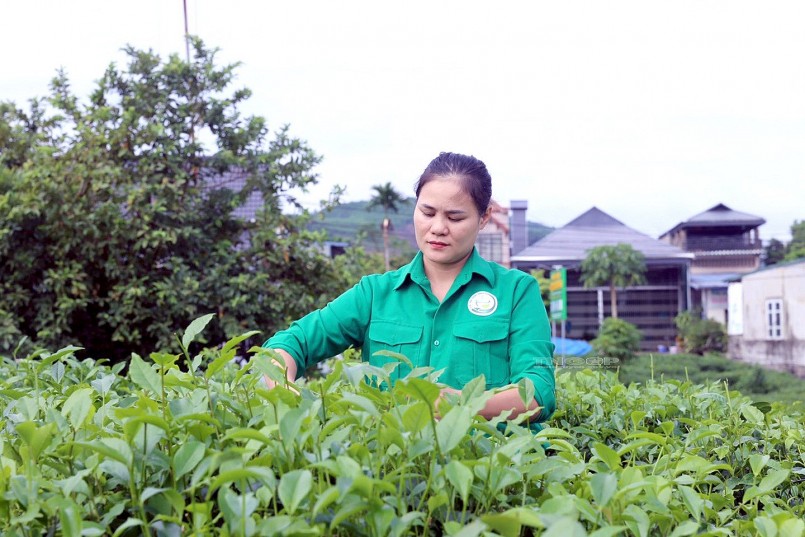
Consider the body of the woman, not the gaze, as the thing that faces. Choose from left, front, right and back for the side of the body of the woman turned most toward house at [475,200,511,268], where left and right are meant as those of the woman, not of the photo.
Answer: back

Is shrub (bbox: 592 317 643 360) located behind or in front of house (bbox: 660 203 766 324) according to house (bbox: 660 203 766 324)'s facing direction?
in front

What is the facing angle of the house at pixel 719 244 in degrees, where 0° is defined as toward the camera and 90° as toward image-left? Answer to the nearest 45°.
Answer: approximately 0°

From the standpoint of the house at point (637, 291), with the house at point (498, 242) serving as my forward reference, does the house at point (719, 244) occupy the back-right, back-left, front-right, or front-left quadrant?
back-right

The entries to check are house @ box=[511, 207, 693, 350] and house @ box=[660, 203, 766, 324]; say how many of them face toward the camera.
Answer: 2

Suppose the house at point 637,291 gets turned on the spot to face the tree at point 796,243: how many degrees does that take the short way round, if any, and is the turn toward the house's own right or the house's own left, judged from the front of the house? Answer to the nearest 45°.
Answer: approximately 135° to the house's own left

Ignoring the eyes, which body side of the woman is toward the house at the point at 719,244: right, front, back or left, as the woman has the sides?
back

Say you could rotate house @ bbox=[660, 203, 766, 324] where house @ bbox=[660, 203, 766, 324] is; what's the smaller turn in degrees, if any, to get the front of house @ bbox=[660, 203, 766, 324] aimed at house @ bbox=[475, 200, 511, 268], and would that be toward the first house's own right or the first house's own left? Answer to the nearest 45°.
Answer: approximately 90° to the first house's own right

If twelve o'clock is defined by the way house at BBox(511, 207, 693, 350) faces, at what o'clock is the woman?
The woman is roughly at 12 o'clock from the house.

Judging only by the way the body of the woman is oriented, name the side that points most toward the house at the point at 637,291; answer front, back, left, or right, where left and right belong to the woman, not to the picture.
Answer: back

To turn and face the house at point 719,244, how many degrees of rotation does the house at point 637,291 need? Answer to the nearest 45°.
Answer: approximately 90° to its left
